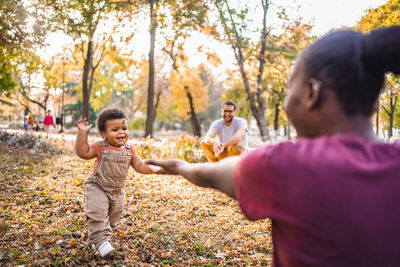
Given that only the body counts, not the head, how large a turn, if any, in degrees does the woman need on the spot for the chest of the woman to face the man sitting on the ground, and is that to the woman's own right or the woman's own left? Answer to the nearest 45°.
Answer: approximately 45° to the woman's own right

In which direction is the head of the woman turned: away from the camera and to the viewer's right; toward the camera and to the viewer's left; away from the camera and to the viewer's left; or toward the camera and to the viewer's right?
away from the camera and to the viewer's left

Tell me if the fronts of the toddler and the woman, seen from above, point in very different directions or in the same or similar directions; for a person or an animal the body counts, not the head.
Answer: very different directions

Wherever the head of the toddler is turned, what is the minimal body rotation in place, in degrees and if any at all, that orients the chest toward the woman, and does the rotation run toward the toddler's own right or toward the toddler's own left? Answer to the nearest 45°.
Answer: approximately 45° to the toddler's own right

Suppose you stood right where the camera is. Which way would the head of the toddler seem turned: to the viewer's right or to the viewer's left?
to the viewer's right

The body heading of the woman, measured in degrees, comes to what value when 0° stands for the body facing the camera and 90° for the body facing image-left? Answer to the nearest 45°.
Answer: approximately 135°

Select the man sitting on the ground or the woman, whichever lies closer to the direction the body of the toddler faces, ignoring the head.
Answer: the woman

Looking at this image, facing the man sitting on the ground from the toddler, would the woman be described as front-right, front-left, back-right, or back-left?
back-right
